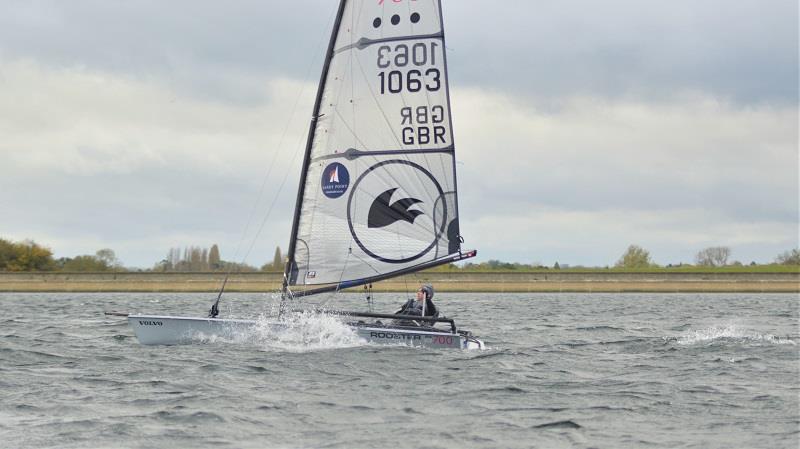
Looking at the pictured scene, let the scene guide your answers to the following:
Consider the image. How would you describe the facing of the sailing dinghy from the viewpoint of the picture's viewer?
facing to the left of the viewer

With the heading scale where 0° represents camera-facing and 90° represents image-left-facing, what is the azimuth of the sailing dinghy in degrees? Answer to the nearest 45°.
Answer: approximately 90°
